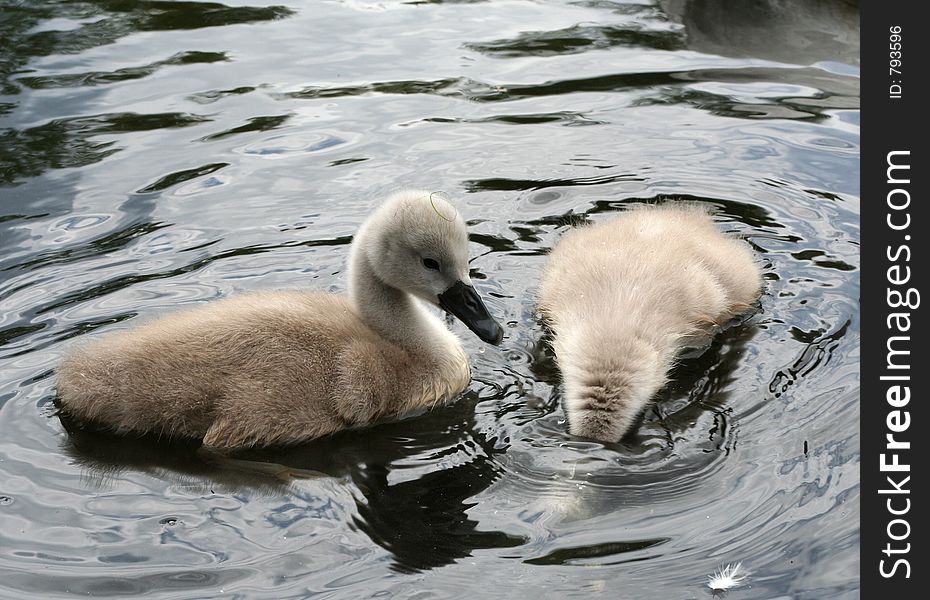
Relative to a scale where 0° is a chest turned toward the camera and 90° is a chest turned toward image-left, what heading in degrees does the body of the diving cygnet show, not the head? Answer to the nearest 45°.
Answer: approximately 0°

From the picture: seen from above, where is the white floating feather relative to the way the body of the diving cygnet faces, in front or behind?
in front
